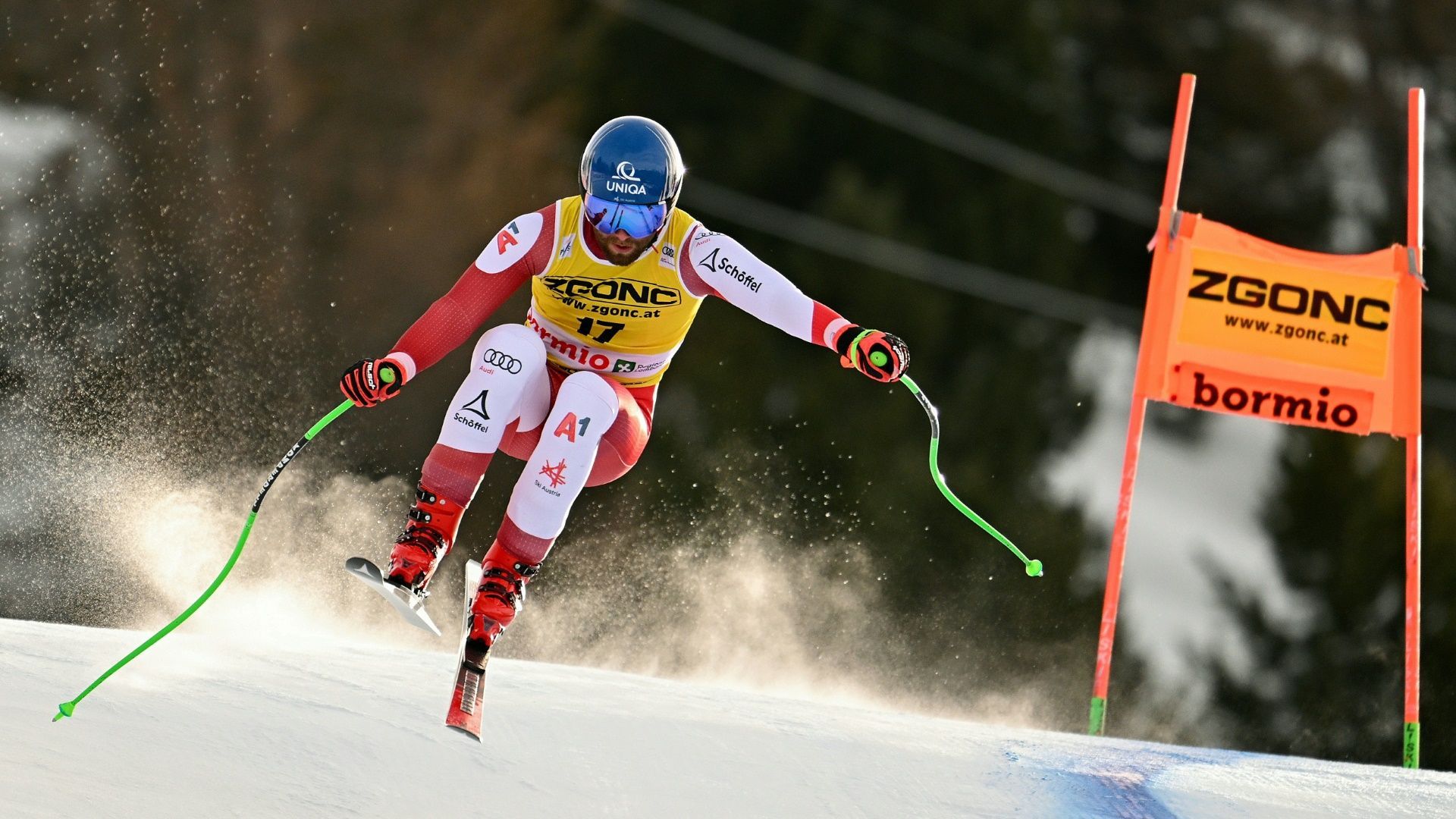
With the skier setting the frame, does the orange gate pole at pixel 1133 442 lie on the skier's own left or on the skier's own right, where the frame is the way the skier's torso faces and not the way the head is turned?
on the skier's own left

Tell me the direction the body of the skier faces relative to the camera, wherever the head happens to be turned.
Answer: toward the camera

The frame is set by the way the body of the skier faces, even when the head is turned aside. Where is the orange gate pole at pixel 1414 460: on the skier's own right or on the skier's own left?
on the skier's own left
